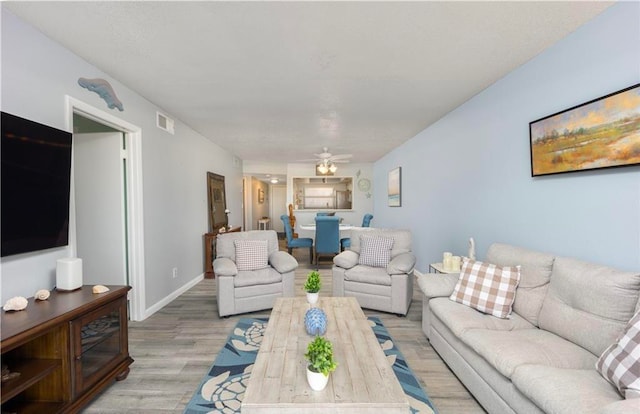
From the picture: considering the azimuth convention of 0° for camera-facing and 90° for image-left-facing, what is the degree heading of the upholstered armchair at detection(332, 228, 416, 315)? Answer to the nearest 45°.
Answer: approximately 45°

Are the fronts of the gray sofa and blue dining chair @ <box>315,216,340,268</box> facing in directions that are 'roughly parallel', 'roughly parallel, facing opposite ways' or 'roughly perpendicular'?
roughly perpendicular

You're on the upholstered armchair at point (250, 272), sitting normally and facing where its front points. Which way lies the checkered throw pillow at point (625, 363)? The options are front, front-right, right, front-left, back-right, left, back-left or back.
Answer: front

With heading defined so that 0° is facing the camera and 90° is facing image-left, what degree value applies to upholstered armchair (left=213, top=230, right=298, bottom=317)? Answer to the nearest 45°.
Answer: approximately 315°

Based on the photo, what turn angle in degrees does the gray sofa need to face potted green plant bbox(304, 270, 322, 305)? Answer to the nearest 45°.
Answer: approximately 45° to its right

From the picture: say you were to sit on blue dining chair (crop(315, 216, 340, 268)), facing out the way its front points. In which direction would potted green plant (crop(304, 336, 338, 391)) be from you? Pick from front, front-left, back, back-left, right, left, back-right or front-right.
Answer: back

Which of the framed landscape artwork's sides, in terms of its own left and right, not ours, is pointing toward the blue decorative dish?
front

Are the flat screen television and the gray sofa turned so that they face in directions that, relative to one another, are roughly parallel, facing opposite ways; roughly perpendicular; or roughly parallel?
roughly parallel, facing opposite ways

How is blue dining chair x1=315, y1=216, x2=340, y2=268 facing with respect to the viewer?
away from the camera

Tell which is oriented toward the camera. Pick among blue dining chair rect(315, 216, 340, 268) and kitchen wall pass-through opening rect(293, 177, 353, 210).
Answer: the kitchen wall pass-through opening

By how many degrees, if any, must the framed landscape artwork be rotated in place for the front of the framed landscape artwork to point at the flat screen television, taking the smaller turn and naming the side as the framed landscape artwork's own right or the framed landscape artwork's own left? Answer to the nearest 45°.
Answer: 0° — it already faces it

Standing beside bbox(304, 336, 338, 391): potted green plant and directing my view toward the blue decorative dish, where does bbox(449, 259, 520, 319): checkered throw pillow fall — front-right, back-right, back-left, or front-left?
front-right

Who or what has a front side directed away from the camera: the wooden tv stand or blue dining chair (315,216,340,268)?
the blue dining chair

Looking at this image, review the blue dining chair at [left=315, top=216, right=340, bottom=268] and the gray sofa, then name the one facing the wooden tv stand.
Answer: the gray sofa

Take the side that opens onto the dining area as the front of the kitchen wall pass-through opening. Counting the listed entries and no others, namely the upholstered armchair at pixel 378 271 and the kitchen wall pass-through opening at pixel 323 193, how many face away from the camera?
0

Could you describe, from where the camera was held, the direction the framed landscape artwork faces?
facing the viewer and to the left of the viewer

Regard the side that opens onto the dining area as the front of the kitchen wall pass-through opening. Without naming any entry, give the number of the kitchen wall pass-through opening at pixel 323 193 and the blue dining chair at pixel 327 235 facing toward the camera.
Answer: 1

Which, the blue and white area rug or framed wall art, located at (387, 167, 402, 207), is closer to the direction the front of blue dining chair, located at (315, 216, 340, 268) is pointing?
the framed wall art

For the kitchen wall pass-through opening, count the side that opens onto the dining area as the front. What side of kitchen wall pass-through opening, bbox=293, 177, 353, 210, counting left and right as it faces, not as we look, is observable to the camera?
front

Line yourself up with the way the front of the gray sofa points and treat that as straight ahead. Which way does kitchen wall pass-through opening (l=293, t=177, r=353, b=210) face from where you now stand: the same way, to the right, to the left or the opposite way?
to the left

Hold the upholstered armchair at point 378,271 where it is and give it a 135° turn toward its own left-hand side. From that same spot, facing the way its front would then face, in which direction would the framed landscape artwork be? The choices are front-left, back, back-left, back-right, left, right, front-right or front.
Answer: front-right

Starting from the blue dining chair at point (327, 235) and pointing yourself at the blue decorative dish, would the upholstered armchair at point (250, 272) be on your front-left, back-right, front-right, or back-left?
front-right
